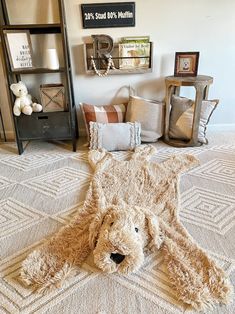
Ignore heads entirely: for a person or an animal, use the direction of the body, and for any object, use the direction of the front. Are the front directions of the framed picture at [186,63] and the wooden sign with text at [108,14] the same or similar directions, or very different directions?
same or similar directions

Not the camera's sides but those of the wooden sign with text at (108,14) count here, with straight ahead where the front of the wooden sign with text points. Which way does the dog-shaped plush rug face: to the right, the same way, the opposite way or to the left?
the same way

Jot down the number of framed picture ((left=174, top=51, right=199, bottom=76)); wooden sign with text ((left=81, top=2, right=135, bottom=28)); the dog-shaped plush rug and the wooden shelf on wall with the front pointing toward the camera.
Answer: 4

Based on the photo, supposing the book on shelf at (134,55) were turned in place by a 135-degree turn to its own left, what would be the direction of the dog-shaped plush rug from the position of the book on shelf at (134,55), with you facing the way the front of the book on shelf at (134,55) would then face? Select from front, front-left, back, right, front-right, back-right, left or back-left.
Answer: back-right

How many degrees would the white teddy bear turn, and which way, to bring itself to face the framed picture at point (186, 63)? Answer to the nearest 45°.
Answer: approximately 45° to its left

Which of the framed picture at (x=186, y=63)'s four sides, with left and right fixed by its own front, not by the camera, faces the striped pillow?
right

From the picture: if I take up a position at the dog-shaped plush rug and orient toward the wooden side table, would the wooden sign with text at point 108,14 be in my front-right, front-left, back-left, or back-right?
front-left

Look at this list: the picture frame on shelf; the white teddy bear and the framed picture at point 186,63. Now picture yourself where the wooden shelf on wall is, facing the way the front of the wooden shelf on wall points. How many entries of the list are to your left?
1

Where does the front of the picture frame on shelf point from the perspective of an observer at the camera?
facing the viewer and to the right of the viewer

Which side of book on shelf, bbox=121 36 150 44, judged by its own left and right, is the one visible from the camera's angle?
front

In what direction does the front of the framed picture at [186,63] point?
toward the camera

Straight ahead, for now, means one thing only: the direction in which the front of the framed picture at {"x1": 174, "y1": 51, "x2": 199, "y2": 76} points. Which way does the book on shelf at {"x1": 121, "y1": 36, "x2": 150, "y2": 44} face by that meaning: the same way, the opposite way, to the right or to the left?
the same way

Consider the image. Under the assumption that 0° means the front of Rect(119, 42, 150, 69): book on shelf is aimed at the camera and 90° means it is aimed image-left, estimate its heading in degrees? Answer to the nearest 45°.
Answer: approximately 0°

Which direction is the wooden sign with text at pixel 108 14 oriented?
toward the camera

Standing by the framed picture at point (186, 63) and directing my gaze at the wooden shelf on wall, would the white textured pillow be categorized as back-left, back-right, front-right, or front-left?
front-left
